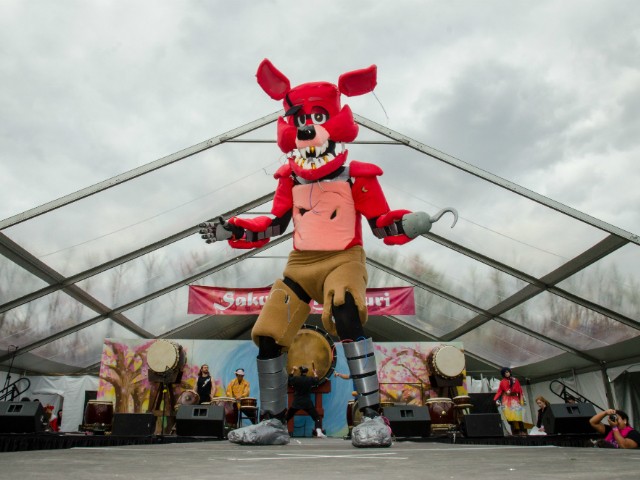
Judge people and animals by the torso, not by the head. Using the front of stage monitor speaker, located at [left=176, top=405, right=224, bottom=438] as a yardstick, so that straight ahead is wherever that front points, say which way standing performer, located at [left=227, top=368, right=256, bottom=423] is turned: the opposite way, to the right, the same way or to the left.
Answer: the opposite way

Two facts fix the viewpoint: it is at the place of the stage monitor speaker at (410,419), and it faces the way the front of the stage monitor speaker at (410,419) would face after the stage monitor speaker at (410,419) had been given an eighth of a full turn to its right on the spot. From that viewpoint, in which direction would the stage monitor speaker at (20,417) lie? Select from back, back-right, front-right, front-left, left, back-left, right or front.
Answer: back-left

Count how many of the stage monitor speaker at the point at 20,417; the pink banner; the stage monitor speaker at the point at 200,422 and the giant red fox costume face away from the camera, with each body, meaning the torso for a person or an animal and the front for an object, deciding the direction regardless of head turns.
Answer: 2

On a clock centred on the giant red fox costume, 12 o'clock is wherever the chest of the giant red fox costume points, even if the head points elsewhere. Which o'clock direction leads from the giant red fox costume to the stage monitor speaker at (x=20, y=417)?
The stage monitor speaker is roughly at 4 o'clock from the giant red fox costume.

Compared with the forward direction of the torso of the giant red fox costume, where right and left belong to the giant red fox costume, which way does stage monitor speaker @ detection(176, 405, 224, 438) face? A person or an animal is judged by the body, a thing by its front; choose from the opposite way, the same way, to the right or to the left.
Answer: the opposite way

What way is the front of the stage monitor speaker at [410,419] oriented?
away from the camera

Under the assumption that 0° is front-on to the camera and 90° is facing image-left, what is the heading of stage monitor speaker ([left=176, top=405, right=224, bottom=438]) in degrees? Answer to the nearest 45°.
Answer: approximately 180°

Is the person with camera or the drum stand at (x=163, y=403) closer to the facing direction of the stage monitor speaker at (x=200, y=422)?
the drum stand

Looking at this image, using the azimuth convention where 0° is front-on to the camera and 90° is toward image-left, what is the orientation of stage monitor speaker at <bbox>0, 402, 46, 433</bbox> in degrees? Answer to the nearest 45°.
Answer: approximately 180°

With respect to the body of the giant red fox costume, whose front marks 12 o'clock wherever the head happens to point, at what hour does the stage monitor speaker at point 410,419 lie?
The stage monitor speaker is roughly at 7 o'clock from the giant red fox costume.

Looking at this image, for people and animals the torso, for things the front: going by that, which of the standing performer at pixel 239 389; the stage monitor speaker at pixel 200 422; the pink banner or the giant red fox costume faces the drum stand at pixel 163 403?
the stage monitor speaker

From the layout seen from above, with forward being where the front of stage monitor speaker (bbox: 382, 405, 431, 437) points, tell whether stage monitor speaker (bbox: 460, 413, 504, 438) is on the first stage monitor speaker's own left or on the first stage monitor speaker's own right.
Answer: on the first stage monitor speaker's own right

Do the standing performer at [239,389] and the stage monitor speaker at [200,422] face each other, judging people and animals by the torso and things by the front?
yes

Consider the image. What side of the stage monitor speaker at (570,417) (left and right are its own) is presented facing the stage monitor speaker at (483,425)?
left

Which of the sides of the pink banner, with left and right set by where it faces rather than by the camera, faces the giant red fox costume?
front
